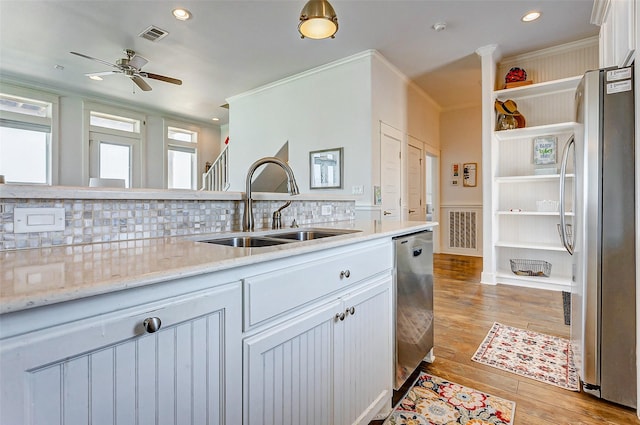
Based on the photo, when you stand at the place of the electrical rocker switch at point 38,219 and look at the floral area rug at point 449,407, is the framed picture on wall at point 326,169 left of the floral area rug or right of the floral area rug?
left

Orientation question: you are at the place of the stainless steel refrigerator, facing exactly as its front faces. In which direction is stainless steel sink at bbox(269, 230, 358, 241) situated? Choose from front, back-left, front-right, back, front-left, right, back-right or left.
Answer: front-left

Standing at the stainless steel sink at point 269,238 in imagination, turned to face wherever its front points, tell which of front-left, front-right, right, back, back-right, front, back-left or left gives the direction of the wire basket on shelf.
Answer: left

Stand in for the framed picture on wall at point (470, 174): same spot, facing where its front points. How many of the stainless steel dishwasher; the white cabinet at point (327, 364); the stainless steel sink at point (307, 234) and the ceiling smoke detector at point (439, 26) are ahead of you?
4

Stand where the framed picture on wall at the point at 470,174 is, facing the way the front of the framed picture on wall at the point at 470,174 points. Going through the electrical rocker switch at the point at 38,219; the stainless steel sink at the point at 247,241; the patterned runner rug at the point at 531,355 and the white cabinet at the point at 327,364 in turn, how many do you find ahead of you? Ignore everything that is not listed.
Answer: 4

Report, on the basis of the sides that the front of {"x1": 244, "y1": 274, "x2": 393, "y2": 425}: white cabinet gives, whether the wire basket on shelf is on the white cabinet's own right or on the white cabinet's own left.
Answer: on the white cabinet's own left

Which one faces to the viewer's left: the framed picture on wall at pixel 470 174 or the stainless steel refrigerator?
the stainless steel refrigerator

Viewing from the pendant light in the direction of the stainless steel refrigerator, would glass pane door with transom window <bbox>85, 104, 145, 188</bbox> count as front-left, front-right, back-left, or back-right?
back-left
